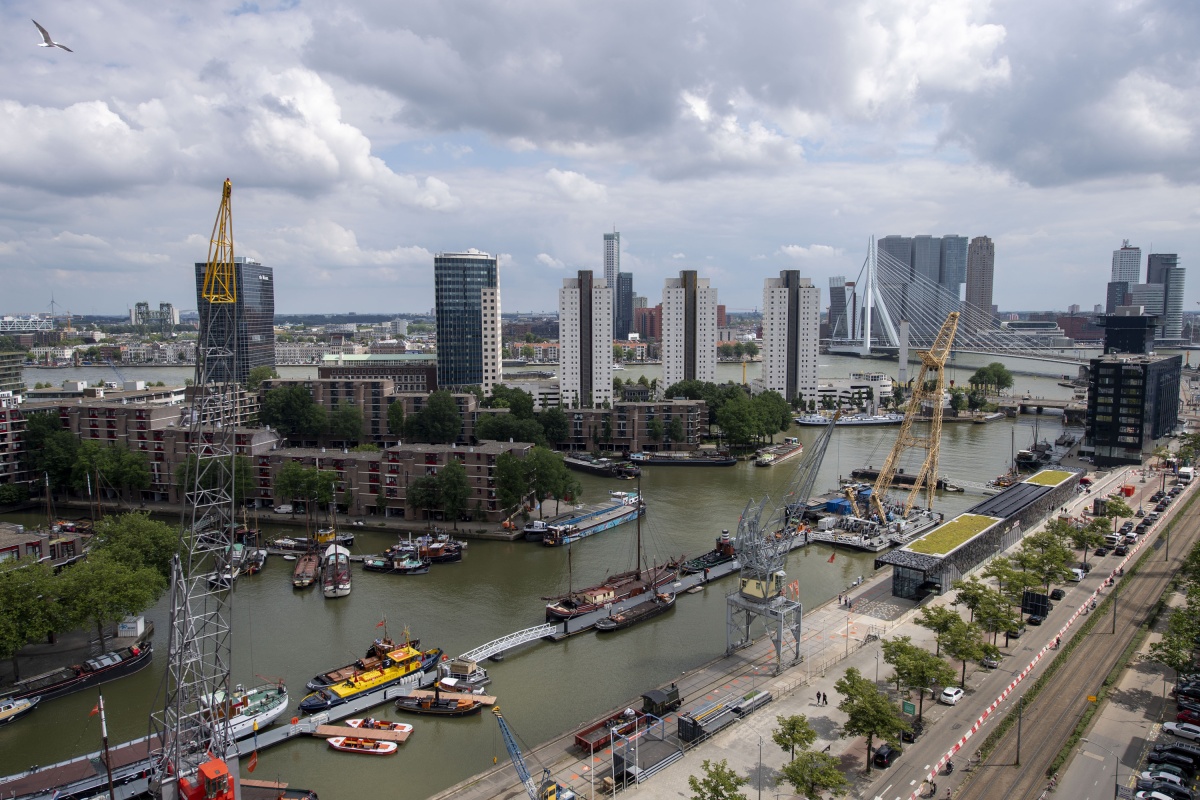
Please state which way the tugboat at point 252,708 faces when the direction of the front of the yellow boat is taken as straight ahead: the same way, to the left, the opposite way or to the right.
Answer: the opposite way

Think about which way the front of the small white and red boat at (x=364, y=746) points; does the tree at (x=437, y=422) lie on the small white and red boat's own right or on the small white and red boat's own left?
on the small white and red boat's own right

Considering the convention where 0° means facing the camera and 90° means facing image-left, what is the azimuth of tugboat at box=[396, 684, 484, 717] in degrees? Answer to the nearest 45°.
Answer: approximately 90°

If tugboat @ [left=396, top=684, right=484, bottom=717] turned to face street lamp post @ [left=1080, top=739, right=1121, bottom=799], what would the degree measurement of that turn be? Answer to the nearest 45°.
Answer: approximately 135° to its left

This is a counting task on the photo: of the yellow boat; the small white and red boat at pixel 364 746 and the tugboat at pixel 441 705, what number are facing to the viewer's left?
2

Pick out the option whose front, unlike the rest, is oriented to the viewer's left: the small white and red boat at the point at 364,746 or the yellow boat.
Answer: the small white and red boat

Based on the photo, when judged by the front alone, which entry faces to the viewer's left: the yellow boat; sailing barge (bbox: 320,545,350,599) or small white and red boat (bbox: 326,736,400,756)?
small white and red boat (bbox: 326,736,400,756)

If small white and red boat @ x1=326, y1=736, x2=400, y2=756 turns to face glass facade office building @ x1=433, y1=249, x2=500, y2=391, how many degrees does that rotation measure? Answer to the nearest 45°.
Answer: approximately 90° to its right

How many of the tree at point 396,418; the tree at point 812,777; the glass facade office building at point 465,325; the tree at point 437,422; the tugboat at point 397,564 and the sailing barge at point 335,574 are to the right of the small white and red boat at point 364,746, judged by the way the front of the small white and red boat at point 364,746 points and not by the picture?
5

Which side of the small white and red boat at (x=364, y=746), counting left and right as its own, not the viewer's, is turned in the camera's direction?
left
